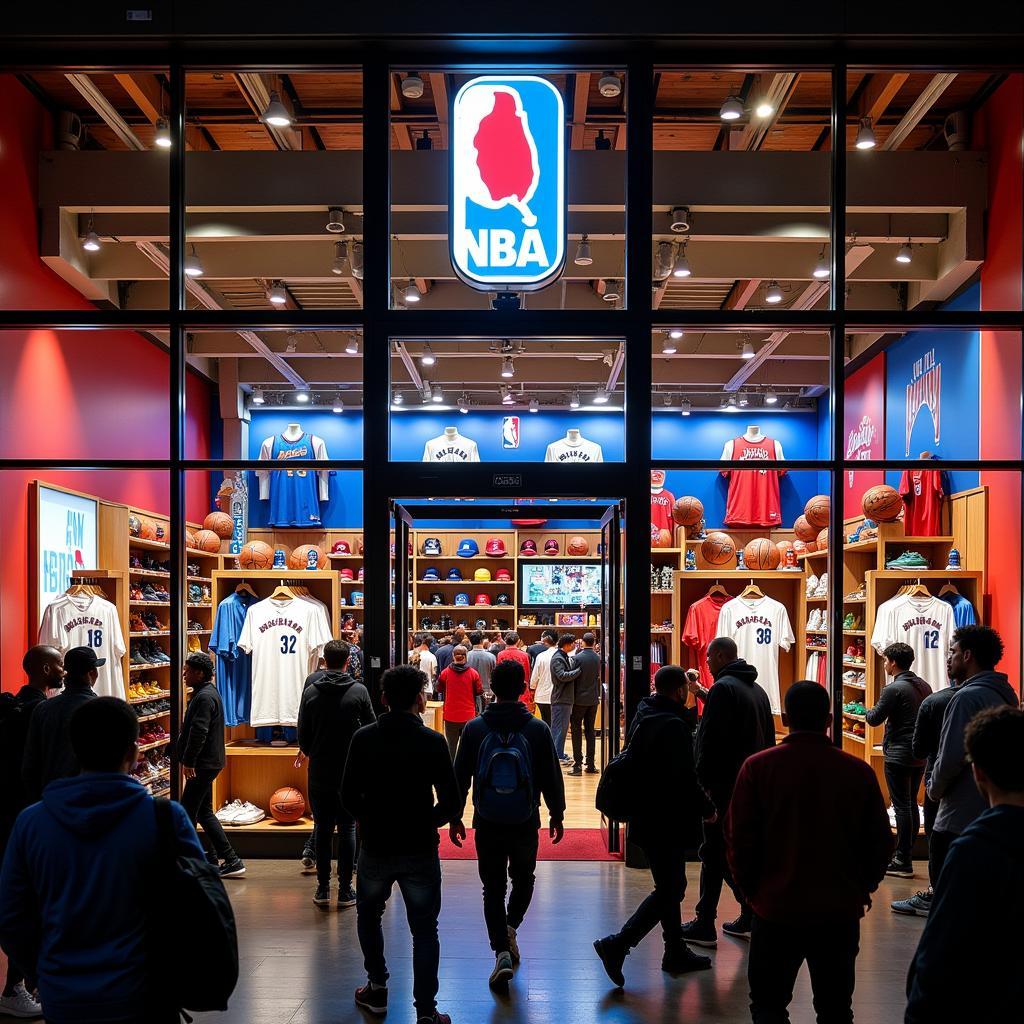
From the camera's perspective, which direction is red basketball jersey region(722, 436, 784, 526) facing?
toward the camera

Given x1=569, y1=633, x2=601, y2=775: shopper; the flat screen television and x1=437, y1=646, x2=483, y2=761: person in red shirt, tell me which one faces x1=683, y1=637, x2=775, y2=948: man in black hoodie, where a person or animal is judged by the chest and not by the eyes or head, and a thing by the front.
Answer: the flat screen television

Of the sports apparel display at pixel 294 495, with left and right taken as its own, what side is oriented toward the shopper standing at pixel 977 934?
front

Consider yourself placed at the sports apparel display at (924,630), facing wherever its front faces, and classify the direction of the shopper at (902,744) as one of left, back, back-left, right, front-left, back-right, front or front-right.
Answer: front

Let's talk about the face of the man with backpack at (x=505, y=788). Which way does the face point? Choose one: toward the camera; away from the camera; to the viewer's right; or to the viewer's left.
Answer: away from the camera

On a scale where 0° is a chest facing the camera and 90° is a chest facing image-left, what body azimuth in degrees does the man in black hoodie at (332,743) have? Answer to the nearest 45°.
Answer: approximately 180°

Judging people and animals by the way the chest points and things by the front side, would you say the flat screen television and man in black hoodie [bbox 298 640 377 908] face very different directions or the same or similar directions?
very different directions

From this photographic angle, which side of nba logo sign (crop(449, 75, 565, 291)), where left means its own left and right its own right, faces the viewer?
front

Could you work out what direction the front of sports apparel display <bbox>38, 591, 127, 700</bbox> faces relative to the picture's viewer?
facing the viewer

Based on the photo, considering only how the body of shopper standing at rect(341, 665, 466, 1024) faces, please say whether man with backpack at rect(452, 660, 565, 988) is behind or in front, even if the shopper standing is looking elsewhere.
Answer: in front

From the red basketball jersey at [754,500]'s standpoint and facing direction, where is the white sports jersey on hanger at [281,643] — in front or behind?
in front

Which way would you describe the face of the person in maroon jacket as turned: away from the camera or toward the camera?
away from the camera
